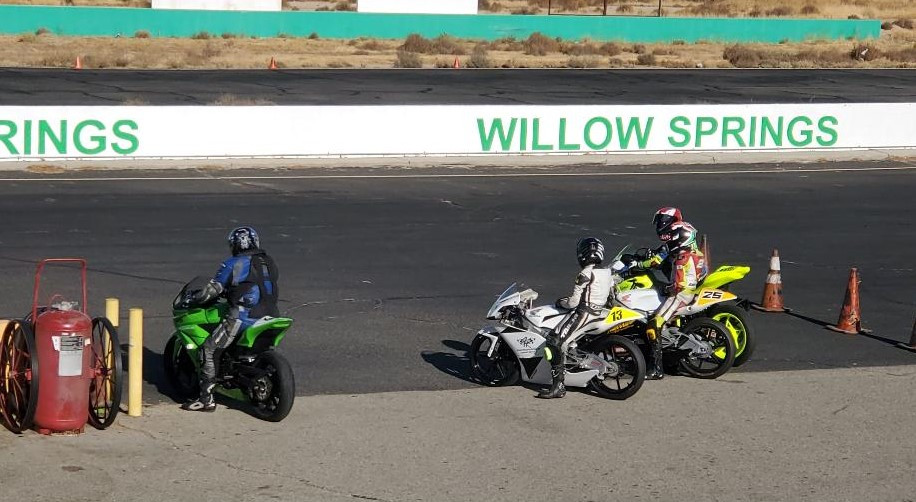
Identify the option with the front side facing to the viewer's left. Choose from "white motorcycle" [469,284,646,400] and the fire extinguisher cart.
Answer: the white motorcycle

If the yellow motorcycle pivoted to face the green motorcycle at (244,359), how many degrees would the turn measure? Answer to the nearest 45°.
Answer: approximately 90° to its left

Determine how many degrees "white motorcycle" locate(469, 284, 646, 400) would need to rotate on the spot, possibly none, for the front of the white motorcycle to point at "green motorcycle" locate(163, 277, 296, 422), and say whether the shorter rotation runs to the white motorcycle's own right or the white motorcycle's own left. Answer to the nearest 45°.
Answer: approximately 45° to the white motorcycle's own left

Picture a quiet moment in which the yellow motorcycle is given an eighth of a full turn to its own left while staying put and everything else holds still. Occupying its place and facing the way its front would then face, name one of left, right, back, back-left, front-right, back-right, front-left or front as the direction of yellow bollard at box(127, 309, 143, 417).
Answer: front-left

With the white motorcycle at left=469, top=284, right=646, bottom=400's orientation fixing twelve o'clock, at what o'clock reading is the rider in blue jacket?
The rider in blue jacket is roughly at 11 o'clock from the white motorcycle.

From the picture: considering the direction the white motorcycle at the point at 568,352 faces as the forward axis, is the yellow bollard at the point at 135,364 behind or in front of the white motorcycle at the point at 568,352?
in front

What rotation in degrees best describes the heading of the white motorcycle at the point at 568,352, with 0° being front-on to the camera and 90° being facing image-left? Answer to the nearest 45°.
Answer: approximately 90°

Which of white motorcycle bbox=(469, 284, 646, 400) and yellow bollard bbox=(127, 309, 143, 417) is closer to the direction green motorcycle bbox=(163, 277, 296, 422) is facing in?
the yellow bollard

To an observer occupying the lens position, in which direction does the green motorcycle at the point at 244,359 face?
facing away from the viewer and to the left of the viewer

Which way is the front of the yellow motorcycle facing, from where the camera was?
facing away from the viewer and to the left of the viewer

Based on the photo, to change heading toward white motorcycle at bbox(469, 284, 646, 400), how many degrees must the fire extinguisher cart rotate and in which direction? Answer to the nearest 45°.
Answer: approximately 90° to its left

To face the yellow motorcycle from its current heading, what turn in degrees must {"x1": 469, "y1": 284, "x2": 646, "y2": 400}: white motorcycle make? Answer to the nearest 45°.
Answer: approximately 135° to its right
